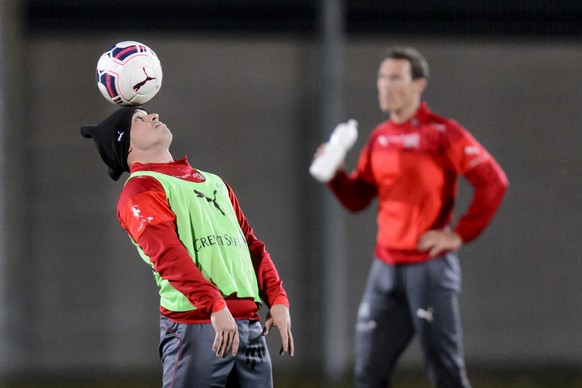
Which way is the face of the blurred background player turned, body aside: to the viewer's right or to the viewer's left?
to the viewer's left

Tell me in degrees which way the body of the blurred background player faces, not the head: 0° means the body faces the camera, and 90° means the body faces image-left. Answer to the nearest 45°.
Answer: approximately 45°

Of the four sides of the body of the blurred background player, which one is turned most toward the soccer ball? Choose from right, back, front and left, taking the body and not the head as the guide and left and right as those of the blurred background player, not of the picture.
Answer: front
